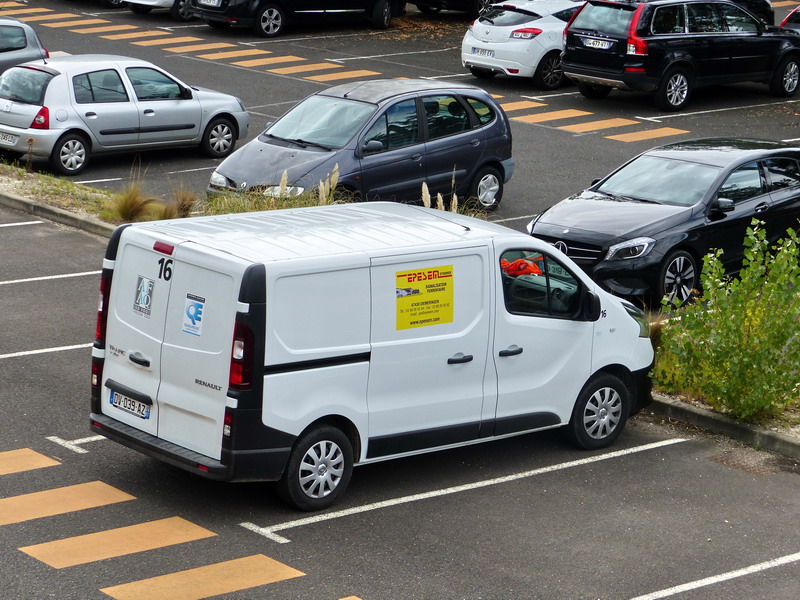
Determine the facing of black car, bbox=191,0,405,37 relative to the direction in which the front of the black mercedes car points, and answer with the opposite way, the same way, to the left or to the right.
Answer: the opposite way

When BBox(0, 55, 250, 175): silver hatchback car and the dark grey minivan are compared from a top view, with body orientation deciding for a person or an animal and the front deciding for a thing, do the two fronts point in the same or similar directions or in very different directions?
very different directions

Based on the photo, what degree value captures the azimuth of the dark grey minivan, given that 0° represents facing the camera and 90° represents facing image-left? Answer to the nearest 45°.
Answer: approximately 45°

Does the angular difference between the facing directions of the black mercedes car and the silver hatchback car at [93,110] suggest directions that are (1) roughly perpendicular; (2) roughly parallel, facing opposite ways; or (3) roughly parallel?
roughly parallel, facing opposite ways

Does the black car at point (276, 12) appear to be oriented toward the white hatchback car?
no

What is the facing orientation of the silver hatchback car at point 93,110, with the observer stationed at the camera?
facing away from the viewer and to the right of the viewer

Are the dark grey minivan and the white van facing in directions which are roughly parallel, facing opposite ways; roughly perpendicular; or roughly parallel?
roughly parallel, facing opposite ways

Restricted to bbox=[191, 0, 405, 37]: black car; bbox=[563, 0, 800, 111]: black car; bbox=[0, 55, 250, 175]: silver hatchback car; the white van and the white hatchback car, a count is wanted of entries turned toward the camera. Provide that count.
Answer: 0

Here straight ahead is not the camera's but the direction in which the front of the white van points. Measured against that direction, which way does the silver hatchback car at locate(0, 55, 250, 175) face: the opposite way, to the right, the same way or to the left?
the same way

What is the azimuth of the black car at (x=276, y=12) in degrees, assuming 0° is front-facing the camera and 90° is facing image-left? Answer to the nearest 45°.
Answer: approximately 225°

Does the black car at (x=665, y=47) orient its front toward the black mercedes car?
no

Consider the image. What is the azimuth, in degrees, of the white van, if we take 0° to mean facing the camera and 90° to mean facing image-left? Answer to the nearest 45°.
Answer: approximately 225°

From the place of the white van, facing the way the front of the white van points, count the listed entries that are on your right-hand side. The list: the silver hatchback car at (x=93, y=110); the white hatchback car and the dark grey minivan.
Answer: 0

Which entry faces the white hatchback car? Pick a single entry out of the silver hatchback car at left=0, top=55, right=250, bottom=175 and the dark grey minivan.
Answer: the silver hatchback car

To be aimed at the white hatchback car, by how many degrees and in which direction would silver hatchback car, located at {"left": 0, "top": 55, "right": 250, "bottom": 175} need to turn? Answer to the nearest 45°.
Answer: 0° — it already faces it

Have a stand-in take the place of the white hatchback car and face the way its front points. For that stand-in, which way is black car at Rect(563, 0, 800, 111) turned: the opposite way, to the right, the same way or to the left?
the same way

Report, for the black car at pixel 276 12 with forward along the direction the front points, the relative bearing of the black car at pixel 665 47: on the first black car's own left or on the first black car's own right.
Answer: on the first black car's own right

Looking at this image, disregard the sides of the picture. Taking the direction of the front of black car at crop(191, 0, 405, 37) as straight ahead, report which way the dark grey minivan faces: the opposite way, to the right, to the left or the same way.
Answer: the opposite way

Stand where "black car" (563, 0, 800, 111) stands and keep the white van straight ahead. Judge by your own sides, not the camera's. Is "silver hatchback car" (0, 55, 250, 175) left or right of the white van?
right

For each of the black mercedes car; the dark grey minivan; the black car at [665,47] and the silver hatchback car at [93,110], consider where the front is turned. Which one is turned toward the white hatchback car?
the silver hatchback car

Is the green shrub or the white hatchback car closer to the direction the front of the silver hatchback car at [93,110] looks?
the white hatchback car

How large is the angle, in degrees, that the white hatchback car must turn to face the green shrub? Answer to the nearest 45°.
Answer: approximately 135° to its right
